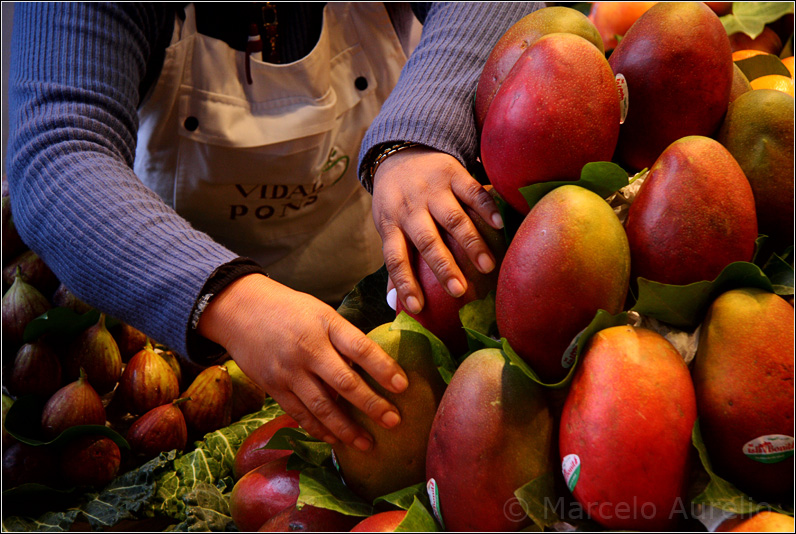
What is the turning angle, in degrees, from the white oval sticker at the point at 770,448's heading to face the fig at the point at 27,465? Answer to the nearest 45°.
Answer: approximately 90° to its right

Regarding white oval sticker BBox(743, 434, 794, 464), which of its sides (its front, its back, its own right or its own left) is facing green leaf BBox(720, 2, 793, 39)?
back

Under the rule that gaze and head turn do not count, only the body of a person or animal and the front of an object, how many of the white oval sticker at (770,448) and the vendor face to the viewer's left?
0

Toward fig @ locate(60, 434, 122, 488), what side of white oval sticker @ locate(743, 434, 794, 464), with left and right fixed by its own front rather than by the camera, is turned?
right
